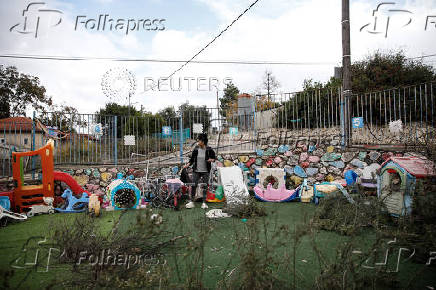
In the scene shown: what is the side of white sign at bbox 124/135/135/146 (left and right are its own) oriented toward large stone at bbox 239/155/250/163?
left

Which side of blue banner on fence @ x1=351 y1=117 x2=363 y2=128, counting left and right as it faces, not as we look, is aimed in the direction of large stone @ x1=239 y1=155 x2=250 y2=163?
right

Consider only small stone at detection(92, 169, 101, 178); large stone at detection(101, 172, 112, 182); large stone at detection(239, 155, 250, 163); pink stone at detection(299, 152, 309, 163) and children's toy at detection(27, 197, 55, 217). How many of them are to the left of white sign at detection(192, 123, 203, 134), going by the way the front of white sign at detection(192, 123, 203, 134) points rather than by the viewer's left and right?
2

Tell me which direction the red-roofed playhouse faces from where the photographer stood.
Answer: facing the viewer and to the left of the viewer

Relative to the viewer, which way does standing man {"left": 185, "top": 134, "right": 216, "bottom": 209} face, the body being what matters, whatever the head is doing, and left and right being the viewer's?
facing the viewer

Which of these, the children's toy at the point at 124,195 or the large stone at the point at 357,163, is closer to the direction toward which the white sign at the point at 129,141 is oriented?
the children's toy

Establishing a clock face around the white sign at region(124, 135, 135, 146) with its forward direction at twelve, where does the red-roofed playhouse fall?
The red-roofed playhouse is roughly at 11 o'clock from the white sign.

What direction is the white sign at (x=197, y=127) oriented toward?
toward the camera

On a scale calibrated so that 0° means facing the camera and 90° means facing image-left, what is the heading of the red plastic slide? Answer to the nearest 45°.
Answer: approximately 270°

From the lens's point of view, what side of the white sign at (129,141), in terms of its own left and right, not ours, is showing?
front
